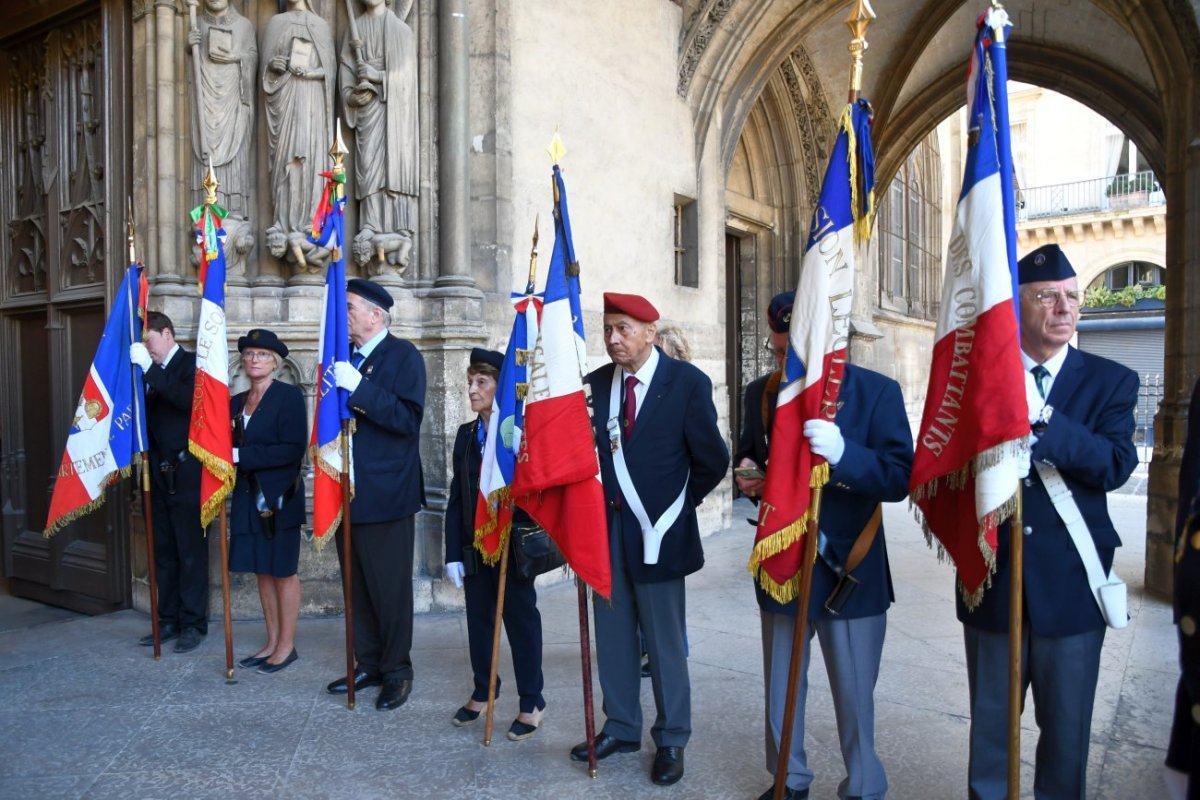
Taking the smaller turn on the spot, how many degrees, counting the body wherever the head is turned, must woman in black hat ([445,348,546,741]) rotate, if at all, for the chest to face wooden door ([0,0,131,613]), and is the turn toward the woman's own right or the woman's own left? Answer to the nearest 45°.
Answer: approximately 90° to the woman's own right

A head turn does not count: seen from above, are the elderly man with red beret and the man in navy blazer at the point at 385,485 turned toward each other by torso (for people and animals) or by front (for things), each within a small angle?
no

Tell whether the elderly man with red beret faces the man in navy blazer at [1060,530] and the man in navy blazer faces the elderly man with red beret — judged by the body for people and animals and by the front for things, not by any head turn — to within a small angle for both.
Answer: no

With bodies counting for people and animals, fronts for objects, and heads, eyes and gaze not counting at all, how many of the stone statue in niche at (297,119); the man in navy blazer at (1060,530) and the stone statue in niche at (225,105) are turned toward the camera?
3

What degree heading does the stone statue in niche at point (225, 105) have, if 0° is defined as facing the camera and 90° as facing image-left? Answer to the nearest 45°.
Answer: approximately 0°

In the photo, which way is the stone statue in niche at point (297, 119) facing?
toward the camera

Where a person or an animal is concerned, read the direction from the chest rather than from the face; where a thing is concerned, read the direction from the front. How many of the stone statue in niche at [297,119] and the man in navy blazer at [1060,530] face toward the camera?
2

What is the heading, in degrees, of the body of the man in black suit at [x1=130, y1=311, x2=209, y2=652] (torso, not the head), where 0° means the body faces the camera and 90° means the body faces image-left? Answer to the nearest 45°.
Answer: approximately 45°

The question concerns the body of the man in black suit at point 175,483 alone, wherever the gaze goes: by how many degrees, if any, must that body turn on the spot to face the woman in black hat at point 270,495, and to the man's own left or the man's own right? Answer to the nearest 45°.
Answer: approximately 90° to the man's own left

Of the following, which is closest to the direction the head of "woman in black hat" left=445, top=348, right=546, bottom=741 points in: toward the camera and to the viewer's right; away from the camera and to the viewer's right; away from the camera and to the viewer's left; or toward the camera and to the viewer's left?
toward the camera and to the viewer's left

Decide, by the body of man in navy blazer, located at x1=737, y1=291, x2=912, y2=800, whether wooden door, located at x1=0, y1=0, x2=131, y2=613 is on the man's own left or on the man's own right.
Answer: on the man's own right

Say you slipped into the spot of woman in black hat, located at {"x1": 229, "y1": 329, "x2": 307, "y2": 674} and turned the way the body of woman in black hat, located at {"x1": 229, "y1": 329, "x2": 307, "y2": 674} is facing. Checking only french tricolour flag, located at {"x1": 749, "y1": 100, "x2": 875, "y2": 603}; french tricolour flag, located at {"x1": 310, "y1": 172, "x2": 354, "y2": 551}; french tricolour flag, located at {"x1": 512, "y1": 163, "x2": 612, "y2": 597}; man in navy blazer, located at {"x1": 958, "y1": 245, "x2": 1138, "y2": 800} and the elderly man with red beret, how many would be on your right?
0

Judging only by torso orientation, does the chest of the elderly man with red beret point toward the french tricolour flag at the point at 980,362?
no

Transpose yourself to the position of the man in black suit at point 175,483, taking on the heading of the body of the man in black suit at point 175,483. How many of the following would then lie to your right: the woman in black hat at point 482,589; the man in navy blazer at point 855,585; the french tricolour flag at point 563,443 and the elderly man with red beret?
0
